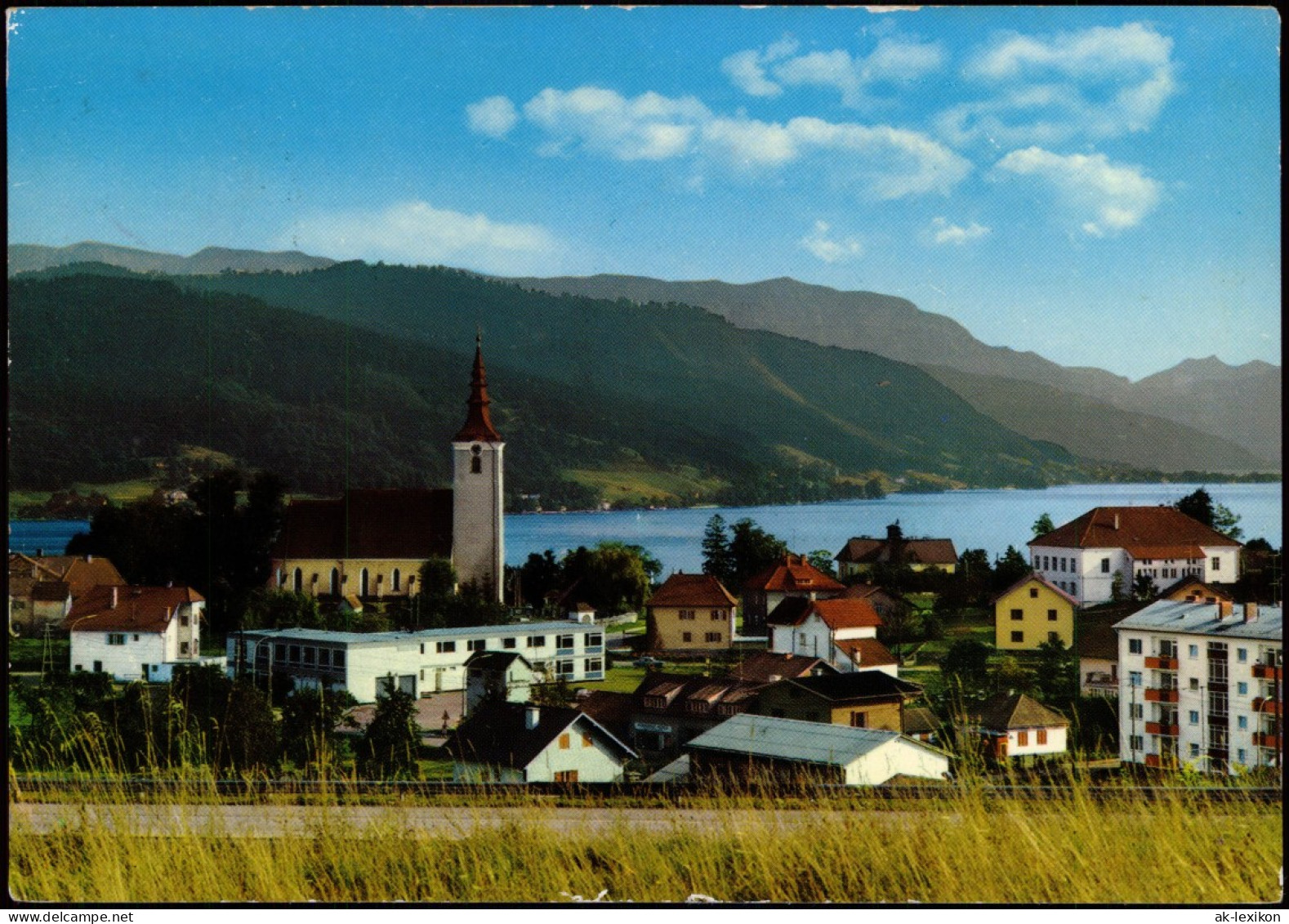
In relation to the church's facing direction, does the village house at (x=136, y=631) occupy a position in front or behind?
behind

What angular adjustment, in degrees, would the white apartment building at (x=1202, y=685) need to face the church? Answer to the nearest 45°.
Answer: approximately 90° to its right

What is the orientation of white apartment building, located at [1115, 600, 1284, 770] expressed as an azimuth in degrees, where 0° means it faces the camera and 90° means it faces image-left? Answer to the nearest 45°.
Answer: approximately 0°

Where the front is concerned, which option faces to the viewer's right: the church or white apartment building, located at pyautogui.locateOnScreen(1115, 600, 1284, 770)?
the church

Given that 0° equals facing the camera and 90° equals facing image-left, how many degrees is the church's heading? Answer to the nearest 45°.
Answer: approximately 270°

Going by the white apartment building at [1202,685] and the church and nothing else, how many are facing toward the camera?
1

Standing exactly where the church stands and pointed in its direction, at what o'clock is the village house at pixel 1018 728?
The village house is roughly at 1 o'clock from the church.
